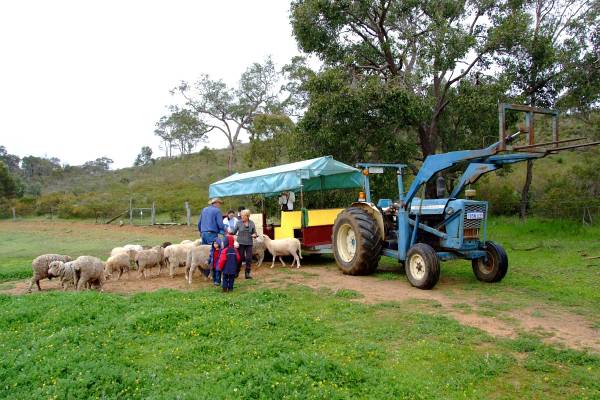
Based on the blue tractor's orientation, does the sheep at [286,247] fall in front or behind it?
behind

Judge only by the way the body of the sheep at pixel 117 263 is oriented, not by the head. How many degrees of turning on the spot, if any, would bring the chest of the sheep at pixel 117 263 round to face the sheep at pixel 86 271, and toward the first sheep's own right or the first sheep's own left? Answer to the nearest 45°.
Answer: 0° — it already faces it

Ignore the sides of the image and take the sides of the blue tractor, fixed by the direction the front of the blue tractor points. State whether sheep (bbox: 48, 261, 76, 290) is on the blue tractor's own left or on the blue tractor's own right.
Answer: on the blue tractor's own right

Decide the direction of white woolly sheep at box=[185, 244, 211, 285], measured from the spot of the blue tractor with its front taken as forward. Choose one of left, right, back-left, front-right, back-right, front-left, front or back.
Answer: back-right

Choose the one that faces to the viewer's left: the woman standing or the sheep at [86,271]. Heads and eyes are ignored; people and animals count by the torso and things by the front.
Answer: the sheep
